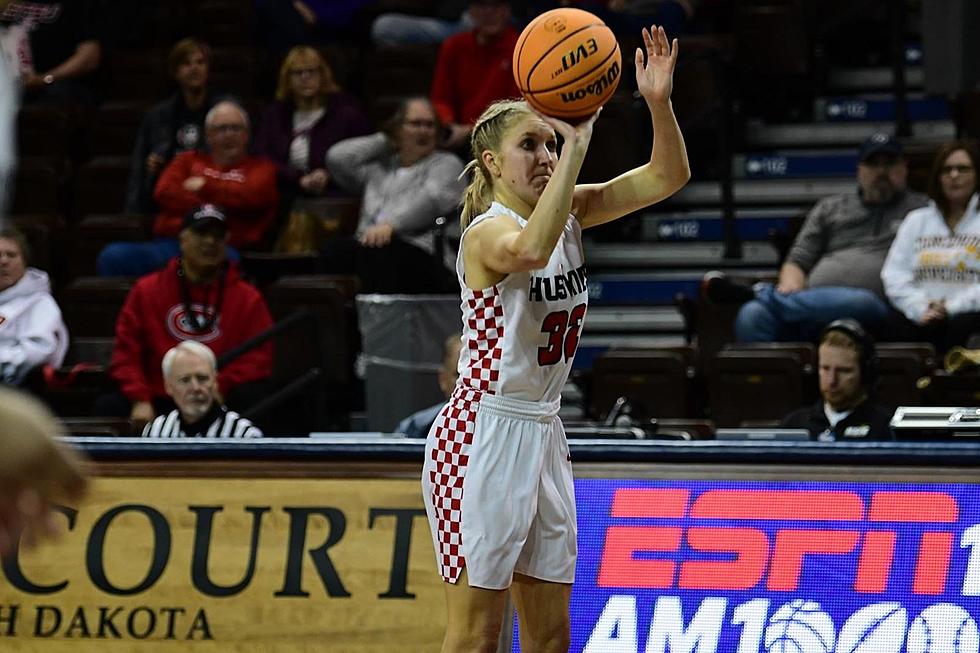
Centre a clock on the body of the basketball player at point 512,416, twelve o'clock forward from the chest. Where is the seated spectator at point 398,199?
The seated spectator is roughly at 7 o'clock from the basketball player.

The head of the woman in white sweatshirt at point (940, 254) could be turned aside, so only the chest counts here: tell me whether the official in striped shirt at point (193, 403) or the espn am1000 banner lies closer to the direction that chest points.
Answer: the espn am1000 banner

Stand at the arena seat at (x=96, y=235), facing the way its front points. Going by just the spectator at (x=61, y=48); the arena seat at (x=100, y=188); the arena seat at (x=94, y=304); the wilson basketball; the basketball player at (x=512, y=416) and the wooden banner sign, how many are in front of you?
4

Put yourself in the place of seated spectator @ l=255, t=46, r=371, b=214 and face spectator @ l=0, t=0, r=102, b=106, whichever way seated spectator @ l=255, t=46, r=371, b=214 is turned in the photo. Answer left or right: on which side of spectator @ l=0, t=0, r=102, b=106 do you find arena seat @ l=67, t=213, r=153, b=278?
left

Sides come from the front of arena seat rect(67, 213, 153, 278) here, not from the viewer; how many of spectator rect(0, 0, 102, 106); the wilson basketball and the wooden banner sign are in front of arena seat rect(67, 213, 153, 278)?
2

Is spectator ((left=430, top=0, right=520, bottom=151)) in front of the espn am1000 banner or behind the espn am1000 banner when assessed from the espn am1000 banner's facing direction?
behind

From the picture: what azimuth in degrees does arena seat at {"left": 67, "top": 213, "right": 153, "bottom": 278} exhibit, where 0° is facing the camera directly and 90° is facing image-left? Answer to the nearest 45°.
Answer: approximately 0°

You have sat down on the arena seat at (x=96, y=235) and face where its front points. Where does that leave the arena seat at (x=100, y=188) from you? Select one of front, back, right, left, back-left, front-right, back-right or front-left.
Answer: back

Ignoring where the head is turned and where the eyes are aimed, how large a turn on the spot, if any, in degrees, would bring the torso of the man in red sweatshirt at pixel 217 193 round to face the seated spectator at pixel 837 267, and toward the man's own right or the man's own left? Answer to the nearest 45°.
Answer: approximately 45° to the man's own left

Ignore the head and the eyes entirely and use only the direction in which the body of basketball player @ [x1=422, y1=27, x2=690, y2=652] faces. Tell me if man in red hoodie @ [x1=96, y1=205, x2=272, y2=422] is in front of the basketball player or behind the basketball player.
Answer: behind
